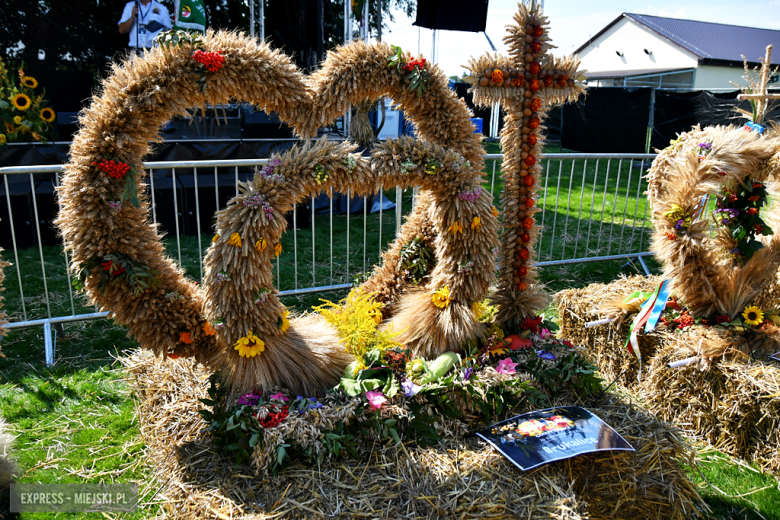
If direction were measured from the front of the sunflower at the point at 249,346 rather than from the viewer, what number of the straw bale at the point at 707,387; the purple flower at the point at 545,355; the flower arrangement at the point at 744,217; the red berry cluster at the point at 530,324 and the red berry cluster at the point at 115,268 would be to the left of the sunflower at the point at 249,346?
4

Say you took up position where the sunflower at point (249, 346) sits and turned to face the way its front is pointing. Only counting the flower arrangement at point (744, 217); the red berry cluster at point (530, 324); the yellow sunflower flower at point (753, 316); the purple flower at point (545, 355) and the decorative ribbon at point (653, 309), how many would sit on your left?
5

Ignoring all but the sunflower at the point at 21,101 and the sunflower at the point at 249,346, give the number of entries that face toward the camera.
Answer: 2

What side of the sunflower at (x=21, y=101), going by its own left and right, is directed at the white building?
left

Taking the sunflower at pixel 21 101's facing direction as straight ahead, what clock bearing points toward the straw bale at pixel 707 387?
The straw bale is roughly at 11 o'clock from the sunflower.

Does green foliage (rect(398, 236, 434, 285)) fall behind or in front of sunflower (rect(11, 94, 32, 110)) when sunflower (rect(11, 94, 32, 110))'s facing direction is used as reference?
in front

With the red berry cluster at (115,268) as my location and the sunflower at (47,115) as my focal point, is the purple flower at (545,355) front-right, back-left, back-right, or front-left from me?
back-right

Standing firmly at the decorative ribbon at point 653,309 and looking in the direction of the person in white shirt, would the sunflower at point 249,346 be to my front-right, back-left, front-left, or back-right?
front-left

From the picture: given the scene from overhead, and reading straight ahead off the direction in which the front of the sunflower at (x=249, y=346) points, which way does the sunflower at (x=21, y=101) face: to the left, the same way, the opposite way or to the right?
the same way

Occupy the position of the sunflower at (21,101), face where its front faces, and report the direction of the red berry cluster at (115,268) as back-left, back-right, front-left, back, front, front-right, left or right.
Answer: front

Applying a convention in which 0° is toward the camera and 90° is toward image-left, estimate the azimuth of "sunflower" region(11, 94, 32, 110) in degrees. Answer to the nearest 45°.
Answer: approximately 0°

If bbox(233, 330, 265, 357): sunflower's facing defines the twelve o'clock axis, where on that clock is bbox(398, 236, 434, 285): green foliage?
The green foliage is roughly at 8 o'clock from the sunflower.

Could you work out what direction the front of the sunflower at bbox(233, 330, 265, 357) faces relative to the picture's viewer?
facing the viewer
